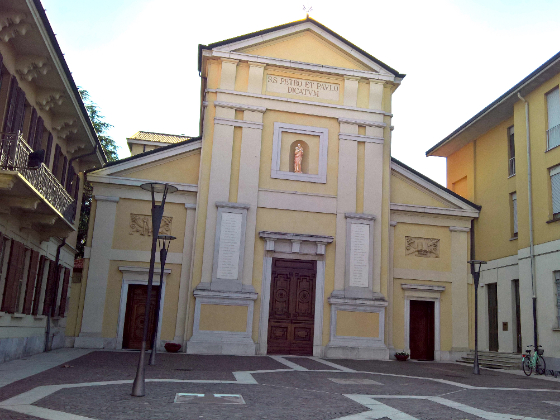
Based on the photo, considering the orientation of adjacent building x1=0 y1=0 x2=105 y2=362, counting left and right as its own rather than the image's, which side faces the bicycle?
front

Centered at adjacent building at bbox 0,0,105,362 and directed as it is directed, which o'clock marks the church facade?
The church facade is roughly at 11 o'clock from the adjacent building.

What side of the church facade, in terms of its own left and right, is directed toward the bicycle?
left

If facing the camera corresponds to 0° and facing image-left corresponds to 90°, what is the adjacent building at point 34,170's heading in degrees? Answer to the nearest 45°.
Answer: approximately 270°

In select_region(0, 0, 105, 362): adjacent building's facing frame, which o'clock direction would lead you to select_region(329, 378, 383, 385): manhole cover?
The manhole cover is roughly at 1 o'clock from the adjacent building.

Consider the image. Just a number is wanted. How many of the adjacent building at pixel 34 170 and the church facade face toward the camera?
1

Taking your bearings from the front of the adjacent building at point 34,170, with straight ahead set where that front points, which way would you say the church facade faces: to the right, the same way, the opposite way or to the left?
to the right

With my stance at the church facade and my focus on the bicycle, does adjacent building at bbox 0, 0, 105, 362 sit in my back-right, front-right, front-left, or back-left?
back-right

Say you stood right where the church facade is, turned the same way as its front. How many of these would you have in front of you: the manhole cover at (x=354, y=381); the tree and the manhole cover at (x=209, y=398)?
2

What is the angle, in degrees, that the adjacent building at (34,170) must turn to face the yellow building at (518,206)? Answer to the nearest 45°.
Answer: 0° — it already faces it

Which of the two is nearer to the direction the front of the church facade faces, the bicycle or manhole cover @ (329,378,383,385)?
the manhole cover

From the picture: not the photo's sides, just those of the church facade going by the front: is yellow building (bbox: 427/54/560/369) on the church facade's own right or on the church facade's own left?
on the church facade's own left

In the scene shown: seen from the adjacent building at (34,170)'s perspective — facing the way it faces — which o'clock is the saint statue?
The saint statue is roughly at 11 o'clock from the adjacent building.

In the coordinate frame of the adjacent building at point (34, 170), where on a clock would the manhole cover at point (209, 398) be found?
The manhole cover is roughly at 2 o'clock from the adjacent building.
